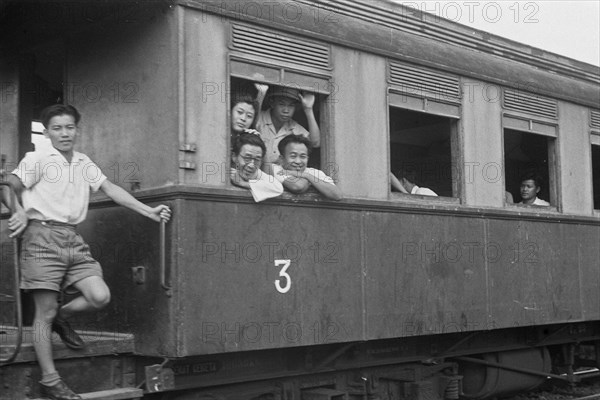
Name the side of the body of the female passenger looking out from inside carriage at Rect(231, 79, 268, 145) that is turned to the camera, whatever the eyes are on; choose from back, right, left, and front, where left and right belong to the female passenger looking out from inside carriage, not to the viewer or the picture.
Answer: front

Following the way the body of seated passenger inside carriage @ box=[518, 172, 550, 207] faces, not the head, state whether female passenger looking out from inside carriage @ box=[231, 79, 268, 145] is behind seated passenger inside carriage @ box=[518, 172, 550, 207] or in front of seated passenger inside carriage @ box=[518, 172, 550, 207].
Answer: in front

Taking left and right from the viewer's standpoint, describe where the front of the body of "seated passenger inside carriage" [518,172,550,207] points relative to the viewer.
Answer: facing the viewer and to the left of the viewer

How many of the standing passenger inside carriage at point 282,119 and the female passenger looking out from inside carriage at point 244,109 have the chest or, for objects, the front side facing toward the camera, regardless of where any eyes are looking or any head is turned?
2

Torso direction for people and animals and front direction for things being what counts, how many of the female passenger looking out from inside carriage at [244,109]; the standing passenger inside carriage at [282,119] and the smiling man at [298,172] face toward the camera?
3

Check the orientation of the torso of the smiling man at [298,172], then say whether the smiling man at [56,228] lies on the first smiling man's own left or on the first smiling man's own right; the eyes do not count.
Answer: on the first smiling man's own right

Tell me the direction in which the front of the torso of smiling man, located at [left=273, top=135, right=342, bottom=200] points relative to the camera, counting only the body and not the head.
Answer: toward the camera

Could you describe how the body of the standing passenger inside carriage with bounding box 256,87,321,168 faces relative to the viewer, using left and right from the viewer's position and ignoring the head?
facing the viewer
